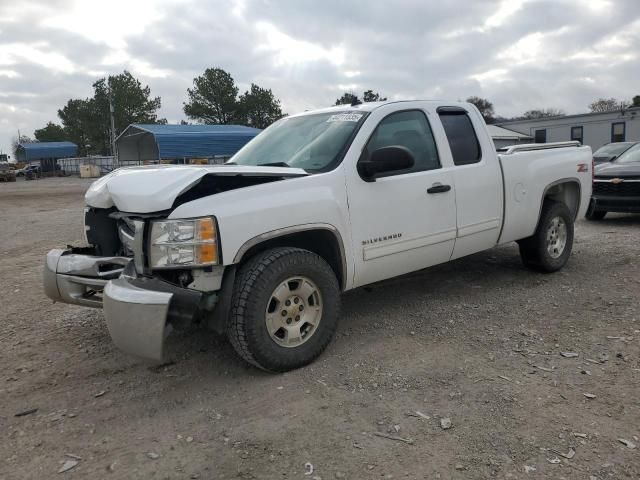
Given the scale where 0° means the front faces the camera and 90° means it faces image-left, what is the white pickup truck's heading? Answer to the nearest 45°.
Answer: approximately 45°

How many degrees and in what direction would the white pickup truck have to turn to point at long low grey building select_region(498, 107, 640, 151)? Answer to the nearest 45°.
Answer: approximately 180°
